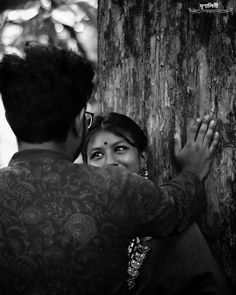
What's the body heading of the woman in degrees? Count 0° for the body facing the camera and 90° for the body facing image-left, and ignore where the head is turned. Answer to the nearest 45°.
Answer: approximately 45°

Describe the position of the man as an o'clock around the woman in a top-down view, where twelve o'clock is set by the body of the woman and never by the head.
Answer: The man is roughly at 12 o'clock from the woman.
